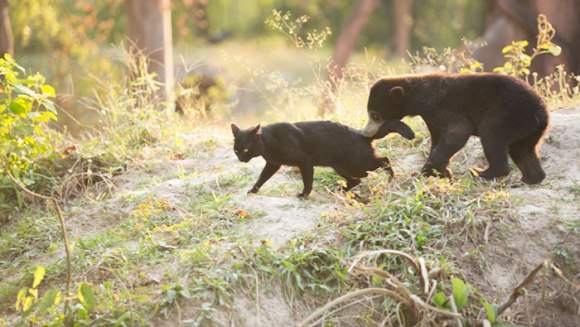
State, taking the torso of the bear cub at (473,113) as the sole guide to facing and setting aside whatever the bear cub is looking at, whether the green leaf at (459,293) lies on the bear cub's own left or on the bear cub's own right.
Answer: on the bear cub's own left

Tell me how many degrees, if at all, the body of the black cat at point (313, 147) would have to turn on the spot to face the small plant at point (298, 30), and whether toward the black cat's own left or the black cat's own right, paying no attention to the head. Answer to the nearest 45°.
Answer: approximately 90° to the black cat's own right

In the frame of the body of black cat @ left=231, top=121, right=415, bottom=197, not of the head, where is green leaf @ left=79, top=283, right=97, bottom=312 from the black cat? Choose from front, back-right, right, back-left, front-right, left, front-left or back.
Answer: front-left

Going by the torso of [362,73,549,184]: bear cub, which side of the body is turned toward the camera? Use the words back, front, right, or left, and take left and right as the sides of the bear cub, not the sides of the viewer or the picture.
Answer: left

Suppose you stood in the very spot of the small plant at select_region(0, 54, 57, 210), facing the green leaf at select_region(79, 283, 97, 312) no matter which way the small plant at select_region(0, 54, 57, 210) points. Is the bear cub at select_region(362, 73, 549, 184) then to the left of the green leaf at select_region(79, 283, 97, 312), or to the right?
left

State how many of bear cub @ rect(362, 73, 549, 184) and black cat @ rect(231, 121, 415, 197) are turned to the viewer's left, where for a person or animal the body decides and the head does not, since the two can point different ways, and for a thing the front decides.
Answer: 2

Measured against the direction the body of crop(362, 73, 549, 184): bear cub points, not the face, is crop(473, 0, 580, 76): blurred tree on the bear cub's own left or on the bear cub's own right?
on the bear cub's own right

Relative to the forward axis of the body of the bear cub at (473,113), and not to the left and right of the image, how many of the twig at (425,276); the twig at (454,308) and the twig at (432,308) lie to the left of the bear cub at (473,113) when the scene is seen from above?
3

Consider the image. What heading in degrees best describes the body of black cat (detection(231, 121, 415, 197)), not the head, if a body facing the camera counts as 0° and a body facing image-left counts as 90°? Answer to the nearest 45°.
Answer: approximately 90°

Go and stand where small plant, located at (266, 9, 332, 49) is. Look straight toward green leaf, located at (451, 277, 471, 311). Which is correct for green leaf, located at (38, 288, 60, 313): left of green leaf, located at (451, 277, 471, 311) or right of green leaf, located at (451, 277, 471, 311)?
right

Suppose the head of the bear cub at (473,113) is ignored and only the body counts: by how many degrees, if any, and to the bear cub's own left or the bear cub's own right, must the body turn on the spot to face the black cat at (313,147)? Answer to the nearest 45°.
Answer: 0° — it already faces it

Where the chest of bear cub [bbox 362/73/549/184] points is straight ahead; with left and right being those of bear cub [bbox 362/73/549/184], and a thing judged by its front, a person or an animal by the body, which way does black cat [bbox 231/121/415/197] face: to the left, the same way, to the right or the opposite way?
the same way
